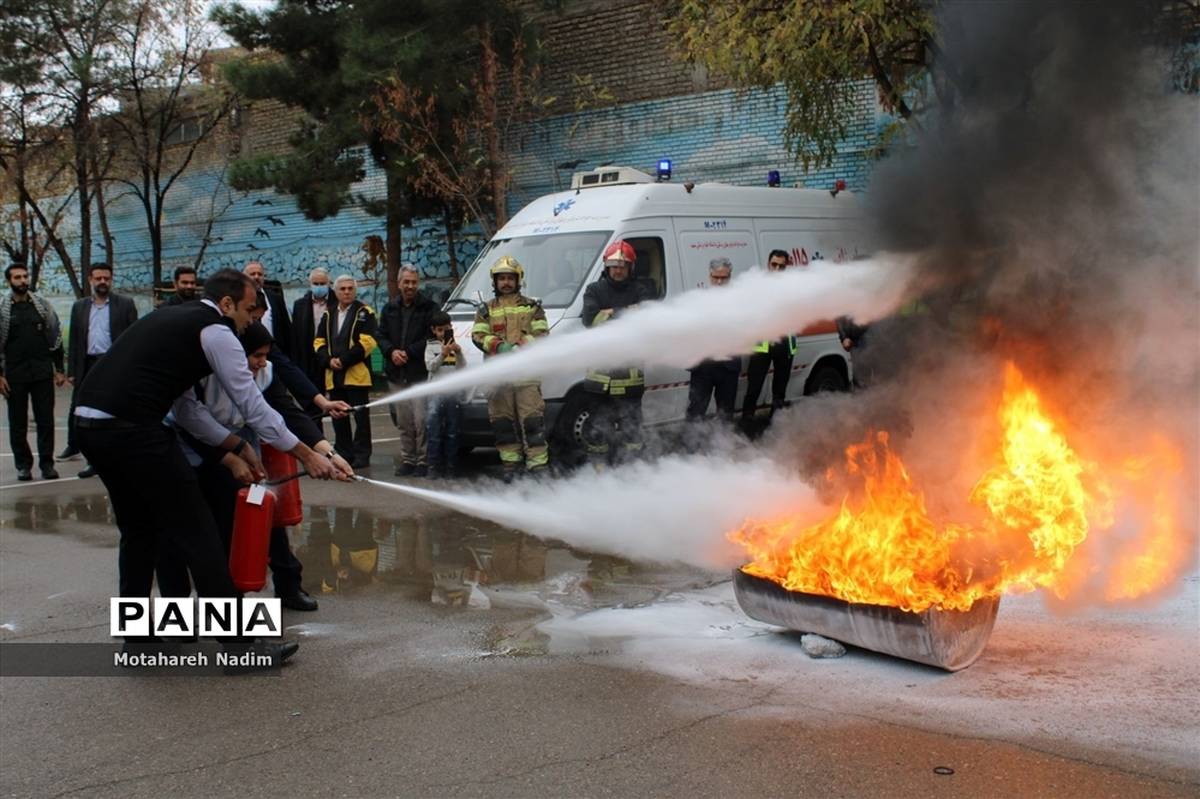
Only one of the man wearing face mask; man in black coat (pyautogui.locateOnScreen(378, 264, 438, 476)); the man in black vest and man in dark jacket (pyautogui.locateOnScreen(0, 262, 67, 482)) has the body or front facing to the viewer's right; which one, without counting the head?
the man in black vest

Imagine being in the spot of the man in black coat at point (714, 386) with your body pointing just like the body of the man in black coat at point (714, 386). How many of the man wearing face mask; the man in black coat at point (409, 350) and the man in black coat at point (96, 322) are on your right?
3

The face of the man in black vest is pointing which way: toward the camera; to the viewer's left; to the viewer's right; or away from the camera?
to the viewer's right

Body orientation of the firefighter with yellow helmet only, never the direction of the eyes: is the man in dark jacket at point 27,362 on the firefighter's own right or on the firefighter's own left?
on the firefighter's own right

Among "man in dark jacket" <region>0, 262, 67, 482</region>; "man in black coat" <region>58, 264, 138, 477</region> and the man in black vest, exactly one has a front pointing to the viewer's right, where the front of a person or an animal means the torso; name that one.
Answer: the man in black vest

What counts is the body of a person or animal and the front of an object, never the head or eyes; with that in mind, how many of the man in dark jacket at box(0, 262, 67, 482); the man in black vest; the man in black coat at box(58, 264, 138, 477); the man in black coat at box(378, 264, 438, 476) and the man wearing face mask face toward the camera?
4

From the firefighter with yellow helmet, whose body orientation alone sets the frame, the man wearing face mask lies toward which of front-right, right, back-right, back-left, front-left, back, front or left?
back-right

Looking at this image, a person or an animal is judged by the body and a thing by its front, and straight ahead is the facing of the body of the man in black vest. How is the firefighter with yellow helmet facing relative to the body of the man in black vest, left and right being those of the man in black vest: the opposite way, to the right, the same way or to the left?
to the right

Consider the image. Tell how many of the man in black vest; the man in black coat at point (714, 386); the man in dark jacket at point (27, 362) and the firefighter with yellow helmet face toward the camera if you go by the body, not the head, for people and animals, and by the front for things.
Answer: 3
